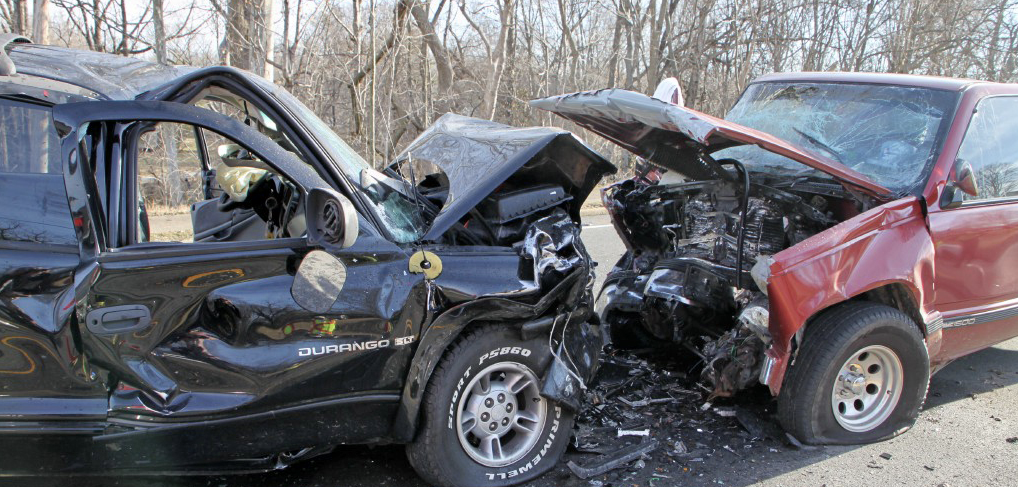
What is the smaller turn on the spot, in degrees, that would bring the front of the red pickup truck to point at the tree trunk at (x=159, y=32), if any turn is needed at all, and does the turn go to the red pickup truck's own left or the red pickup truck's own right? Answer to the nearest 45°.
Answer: approximately 90° to the red pickup truck's own right

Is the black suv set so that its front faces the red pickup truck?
yes

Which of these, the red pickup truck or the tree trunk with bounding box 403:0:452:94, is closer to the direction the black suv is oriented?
the red pickup truck

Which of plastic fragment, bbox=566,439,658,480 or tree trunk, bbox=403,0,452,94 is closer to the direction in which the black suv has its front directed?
the plastic fragment

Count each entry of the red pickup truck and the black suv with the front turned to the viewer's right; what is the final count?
1

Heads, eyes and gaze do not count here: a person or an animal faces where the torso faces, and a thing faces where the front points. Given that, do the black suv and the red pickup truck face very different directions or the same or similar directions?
very different directions

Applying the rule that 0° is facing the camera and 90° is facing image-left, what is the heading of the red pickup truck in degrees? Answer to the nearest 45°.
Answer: approximately 45°

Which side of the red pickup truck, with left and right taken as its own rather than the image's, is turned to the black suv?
front

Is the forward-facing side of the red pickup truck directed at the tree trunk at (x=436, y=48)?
no

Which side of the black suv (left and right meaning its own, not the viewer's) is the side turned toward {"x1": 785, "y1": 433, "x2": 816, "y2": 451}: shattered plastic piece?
front

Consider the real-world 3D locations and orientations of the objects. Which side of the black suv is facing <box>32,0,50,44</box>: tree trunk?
left

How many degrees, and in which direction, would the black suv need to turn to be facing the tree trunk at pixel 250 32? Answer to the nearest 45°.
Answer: approximately 90° to its left

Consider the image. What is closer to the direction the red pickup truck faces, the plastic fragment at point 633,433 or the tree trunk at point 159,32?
the plastic fragment

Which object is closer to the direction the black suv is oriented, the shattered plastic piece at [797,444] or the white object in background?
the shattered plastic piece

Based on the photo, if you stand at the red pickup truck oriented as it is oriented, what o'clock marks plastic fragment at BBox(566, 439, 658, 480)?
The plastic fragment is roughly at 12 o'clock from the red pickup truck.

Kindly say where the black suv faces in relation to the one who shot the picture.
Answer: facing to the right of the viewer

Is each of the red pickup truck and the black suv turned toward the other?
yes

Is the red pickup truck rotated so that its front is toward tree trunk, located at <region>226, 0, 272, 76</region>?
no
